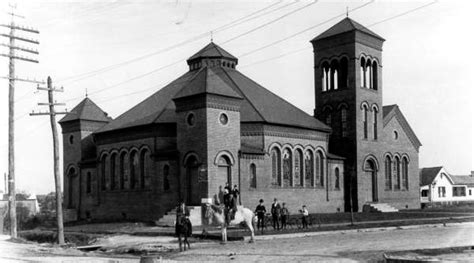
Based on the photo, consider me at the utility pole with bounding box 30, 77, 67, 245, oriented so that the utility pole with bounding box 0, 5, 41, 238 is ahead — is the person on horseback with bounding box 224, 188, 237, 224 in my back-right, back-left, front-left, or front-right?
back-right

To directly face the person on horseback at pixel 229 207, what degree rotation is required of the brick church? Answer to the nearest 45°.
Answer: approximately 45° to its right

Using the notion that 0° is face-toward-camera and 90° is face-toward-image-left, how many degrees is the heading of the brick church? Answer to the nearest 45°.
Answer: approximately 315°

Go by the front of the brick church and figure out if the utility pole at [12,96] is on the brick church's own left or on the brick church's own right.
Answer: on the brick church's own right

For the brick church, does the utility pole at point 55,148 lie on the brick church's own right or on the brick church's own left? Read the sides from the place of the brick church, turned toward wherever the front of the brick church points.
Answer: on the brick church's own right
